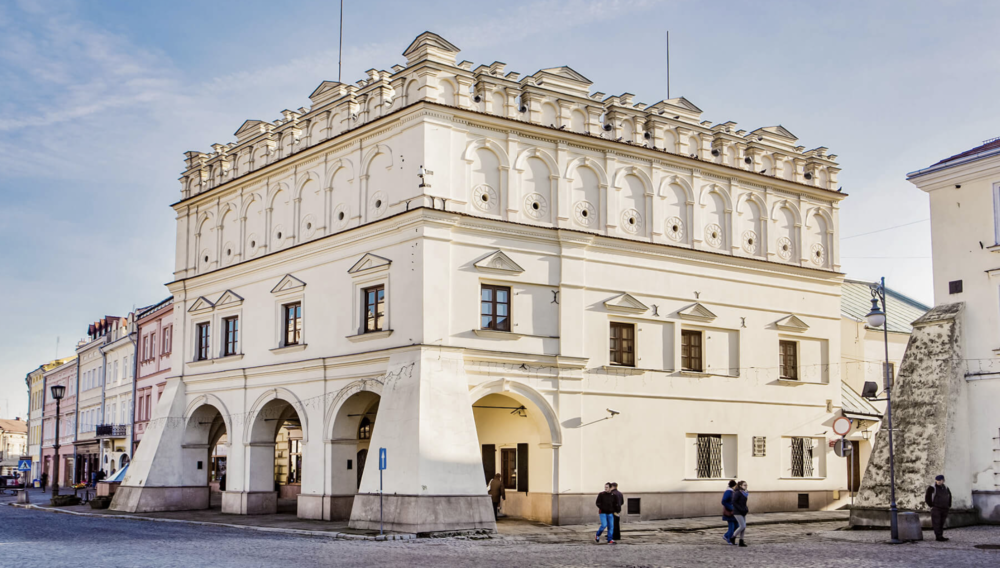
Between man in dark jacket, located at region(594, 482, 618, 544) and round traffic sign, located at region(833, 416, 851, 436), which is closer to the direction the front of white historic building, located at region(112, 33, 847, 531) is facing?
the man in dark jacket

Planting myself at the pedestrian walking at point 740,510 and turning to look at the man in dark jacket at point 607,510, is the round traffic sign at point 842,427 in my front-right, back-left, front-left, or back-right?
back-right

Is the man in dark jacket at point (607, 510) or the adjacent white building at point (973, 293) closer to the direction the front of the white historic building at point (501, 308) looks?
the man in dark jacket
